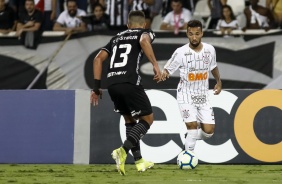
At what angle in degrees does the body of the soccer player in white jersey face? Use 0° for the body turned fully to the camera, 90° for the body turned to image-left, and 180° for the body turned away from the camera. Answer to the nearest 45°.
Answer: approximately 0°

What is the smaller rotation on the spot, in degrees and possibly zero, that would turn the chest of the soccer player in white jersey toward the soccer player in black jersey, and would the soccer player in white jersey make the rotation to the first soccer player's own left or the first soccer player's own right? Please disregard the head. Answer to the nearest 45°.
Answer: approximately 45° to the first soccer player's own right

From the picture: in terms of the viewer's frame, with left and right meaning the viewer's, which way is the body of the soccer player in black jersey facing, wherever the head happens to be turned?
facing away from the viewer and to the right of the viewer
